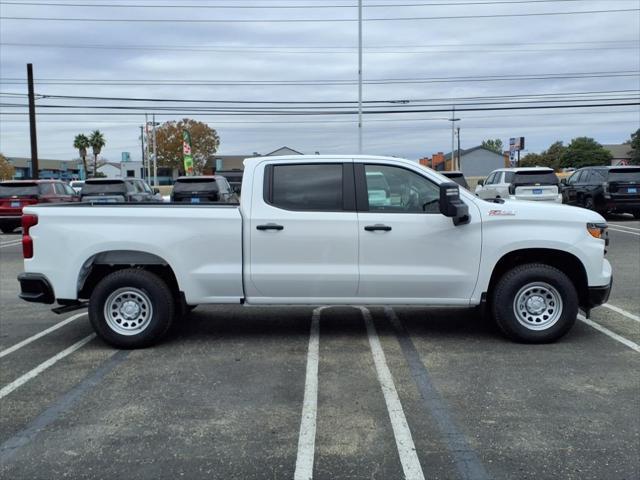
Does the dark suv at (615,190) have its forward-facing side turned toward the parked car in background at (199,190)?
no

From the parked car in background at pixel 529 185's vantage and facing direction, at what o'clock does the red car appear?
The red car is roughly at 10 o'clock from the parked car in background.

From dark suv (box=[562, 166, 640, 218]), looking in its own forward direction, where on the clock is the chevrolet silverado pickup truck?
The chevrolet silverado pickup truck is roughly at 8 o'clock from the dark suv.

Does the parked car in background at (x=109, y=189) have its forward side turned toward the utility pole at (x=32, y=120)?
no

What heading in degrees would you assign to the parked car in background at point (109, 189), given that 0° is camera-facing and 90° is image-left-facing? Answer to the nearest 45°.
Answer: approximately 225°

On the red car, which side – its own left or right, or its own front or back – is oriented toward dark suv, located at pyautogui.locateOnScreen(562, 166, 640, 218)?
right

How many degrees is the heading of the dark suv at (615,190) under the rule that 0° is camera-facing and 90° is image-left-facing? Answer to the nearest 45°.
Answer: approximately 135°

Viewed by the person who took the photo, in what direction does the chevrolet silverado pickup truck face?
facing to the right of the viewer

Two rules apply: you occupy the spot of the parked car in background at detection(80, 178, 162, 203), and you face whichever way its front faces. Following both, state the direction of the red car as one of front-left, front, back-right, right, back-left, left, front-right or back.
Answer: back-left

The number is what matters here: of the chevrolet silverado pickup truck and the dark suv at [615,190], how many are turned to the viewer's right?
1

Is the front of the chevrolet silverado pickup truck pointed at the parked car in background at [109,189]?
no

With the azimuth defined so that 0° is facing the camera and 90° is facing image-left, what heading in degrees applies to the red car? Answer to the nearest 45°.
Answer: approximately 225°

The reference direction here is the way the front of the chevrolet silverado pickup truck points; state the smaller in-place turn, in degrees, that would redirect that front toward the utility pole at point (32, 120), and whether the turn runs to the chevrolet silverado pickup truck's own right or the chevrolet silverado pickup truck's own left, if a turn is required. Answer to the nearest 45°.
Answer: approximately 135° to the chevrolet silverado pickup truck's own left
